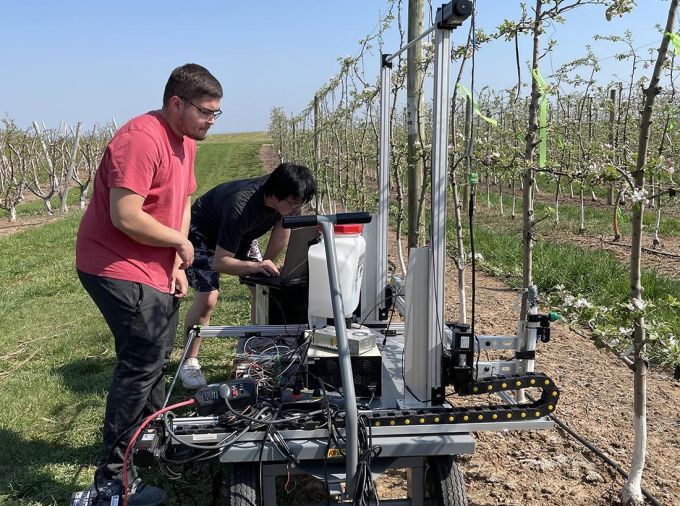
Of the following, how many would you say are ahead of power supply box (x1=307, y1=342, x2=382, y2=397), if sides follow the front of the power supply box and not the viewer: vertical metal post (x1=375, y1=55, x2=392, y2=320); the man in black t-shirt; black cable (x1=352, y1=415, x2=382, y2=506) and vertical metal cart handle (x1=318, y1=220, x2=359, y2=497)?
2

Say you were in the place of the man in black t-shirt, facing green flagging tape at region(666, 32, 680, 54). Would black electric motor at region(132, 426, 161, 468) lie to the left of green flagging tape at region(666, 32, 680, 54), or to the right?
right

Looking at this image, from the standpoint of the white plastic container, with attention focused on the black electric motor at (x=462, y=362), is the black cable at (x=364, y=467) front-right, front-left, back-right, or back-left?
front-right

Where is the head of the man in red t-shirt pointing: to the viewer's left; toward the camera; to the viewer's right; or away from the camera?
to the viewer's right

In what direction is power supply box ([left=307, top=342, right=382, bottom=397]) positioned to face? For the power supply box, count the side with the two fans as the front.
toward the camera

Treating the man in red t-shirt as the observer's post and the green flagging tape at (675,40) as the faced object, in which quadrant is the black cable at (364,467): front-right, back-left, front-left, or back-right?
front-right

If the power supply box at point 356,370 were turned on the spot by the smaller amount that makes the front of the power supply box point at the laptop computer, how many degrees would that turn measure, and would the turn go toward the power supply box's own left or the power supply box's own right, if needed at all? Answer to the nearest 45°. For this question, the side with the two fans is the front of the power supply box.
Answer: approximately 180°

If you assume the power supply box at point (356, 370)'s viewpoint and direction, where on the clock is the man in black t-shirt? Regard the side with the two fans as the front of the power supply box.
The man in black t-shirt is roughly at 5 o'clock from the power supply box.

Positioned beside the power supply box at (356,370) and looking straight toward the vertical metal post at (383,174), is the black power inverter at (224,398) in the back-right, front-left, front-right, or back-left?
back-left

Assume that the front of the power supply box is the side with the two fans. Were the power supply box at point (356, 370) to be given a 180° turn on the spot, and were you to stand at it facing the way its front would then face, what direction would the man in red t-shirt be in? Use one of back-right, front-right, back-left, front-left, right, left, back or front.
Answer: left

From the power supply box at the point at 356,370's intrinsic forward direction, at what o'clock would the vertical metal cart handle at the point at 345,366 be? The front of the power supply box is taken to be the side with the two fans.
The vertical metal cart handle is roughly at 12 o'clock from the power supply box.

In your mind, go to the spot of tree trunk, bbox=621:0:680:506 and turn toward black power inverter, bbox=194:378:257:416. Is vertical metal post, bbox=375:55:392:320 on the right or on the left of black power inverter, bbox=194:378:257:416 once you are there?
right

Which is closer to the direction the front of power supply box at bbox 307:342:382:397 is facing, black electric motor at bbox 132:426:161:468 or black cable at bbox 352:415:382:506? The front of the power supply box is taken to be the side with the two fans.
the black cable

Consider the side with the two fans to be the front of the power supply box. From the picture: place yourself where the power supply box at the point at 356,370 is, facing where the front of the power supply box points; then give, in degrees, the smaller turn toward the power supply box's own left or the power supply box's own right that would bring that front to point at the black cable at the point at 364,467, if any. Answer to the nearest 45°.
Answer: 0° — it already faces it

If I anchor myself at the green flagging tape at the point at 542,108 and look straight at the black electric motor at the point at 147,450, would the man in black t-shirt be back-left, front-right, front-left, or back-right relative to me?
front-right

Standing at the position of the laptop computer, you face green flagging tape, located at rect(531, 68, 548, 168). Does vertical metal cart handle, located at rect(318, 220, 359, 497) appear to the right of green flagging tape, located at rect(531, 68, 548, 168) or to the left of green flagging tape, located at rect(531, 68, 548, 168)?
right
